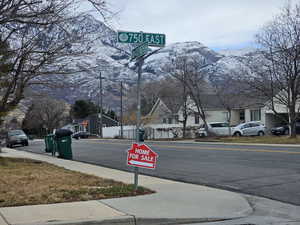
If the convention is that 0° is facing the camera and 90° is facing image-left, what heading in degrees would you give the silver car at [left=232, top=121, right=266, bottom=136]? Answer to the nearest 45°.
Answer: approximately 90°

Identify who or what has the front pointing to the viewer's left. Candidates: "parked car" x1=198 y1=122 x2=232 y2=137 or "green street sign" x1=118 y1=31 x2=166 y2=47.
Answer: the parked car

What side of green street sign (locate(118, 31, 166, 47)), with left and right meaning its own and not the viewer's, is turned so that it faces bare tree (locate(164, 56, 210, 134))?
back

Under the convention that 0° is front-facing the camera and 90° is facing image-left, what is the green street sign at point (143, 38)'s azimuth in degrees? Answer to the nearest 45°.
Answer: approximately 0°

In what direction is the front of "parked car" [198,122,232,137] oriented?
to the viewer's left

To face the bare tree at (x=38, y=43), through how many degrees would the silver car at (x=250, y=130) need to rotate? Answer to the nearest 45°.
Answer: approximately 90° to its left

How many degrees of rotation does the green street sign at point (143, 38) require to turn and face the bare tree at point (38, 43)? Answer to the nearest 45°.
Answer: approximately 135° to its right

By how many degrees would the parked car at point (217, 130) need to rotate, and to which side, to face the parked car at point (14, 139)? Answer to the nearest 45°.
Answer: approximately 45° to its left

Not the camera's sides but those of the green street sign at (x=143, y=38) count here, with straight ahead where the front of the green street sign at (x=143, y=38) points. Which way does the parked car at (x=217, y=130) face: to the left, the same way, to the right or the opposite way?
to the right

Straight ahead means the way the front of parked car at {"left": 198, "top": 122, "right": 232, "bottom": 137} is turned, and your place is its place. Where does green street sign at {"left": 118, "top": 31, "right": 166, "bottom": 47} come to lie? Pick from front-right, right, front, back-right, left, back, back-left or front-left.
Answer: left

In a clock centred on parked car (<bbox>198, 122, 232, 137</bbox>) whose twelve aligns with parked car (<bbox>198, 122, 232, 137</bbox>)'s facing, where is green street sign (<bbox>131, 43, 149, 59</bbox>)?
The green street sign is roughly at 9 o'clock from the parked car.
